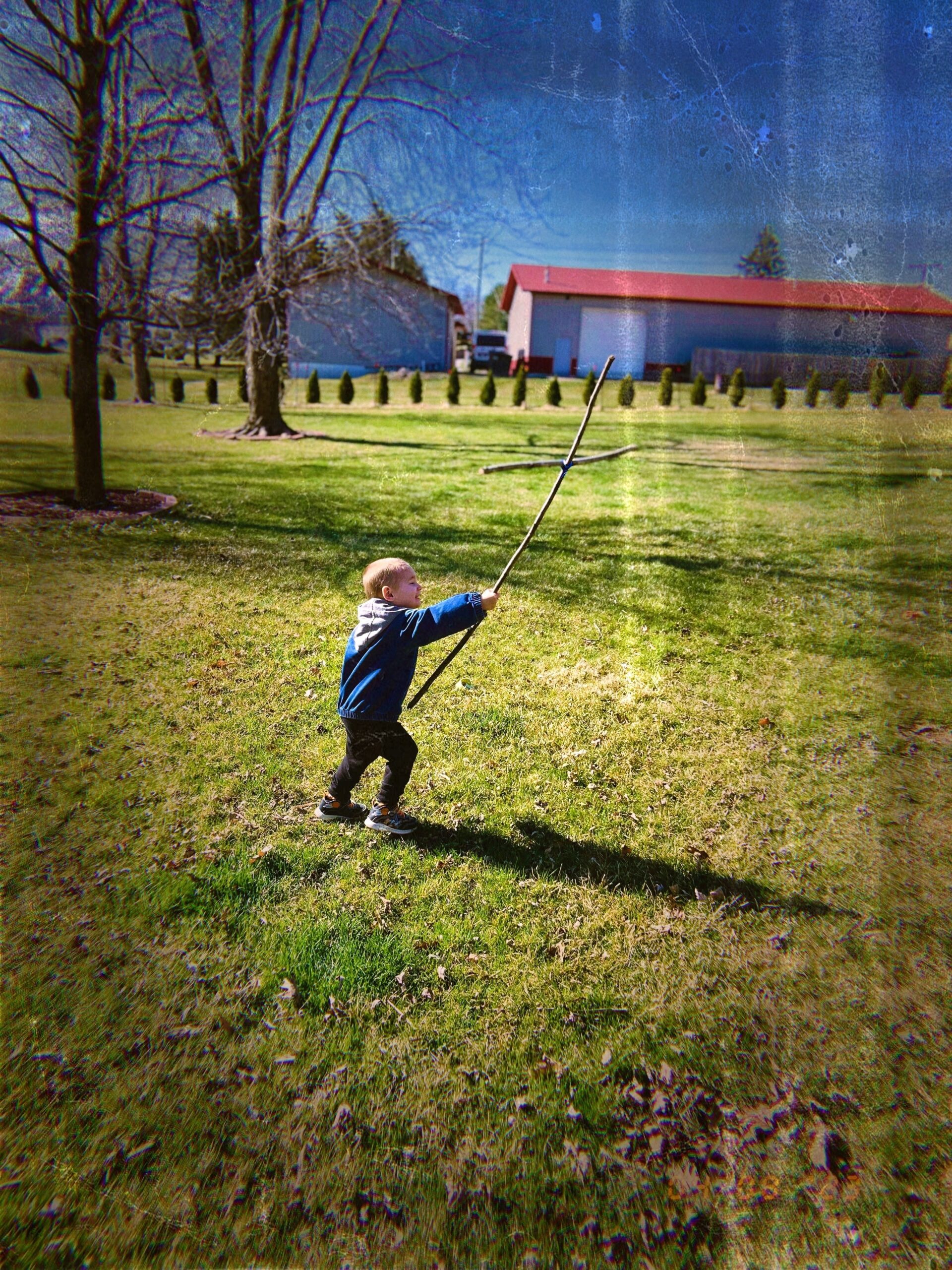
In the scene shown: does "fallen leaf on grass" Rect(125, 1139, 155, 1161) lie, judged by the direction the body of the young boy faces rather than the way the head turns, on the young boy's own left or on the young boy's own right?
on the young boy's own right

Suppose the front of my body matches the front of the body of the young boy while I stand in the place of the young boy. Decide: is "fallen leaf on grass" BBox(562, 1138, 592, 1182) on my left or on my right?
on my right

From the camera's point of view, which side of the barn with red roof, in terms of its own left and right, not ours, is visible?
front

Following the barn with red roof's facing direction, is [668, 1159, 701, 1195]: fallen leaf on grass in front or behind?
in front

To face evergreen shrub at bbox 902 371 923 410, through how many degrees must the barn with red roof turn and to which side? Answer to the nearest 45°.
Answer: approximately 45° to its left

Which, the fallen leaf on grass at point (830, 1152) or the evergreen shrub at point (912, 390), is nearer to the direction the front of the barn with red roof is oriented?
the fallen leaf on grass

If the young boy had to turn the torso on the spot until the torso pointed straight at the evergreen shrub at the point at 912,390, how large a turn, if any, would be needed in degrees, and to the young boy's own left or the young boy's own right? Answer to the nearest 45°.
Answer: approximately 45° to the young boy's own left

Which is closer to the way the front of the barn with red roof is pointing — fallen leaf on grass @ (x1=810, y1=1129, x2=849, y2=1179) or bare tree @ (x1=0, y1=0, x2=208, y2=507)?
the fallen leaf on grass

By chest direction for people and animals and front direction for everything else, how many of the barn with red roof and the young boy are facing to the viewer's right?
1

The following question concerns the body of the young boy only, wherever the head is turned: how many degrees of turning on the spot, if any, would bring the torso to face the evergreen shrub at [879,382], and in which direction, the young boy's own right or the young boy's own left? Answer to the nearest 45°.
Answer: approximately 45° to the young boy's own left

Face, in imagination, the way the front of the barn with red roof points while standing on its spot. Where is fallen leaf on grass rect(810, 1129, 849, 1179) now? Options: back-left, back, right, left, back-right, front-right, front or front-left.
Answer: front

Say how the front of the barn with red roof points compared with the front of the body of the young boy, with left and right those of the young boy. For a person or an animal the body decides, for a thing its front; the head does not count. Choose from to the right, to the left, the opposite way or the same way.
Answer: to the right

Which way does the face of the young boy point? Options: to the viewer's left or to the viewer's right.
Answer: to the viewer's right

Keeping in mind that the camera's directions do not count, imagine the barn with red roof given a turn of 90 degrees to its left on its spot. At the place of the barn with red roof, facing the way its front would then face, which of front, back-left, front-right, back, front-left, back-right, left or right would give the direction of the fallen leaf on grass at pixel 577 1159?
right

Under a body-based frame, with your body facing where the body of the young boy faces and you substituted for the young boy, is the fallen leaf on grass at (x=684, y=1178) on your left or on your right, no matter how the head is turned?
on your right

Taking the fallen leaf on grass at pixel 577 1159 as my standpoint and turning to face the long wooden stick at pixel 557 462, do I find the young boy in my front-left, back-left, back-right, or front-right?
front-left

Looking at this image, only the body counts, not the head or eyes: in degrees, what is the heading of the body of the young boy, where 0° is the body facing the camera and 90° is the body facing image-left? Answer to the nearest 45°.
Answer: approximately 270°

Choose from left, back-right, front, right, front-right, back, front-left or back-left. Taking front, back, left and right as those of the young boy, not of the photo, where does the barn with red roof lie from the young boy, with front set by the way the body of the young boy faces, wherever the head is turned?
front-left
